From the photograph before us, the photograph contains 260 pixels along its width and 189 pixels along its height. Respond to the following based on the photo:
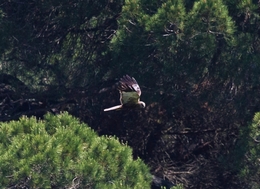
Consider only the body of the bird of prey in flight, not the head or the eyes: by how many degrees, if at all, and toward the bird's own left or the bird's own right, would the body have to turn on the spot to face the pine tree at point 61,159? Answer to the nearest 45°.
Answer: approximately 135° to the bird's own right

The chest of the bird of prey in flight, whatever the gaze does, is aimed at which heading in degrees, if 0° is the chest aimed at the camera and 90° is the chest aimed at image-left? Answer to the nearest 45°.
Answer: approximately 270°
